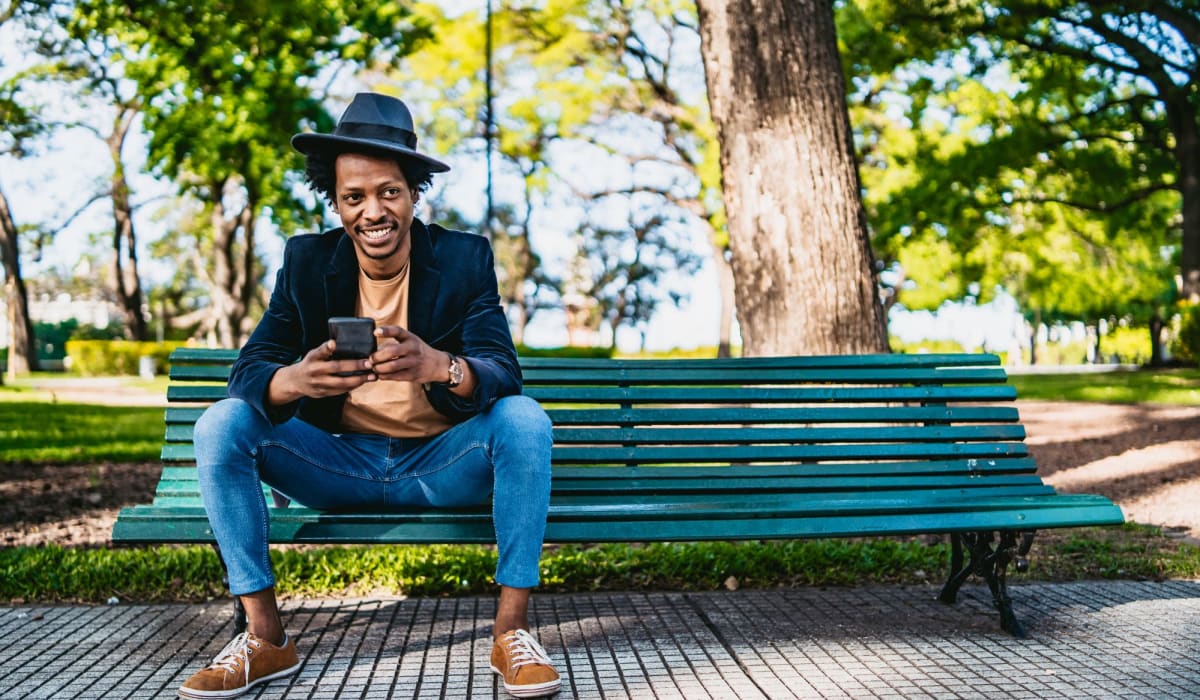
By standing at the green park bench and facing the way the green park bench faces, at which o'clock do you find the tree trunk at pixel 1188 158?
The tree trunk is roughly at 7 o'clock from the green park bench.

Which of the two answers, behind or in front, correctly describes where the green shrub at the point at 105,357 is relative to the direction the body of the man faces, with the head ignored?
behind

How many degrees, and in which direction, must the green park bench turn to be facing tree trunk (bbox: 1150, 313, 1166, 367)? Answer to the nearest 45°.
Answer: approximately 135° to its left

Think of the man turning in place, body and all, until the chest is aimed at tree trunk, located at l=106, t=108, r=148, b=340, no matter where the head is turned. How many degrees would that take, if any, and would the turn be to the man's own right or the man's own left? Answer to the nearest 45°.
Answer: approximately 180°

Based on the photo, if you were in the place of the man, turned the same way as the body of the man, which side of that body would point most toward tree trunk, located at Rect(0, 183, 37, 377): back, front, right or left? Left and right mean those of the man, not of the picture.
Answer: back

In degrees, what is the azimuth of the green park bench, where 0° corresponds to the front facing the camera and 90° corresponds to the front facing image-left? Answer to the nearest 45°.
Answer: approximately 0°

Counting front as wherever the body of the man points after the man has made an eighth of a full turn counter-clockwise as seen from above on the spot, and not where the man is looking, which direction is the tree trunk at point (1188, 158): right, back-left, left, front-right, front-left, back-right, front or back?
left

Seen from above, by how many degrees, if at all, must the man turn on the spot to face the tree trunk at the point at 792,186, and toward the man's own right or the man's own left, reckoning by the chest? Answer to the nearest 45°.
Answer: approximately 135° to the man's own left

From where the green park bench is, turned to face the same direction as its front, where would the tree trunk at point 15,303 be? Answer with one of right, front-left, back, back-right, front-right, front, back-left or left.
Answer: back-right
